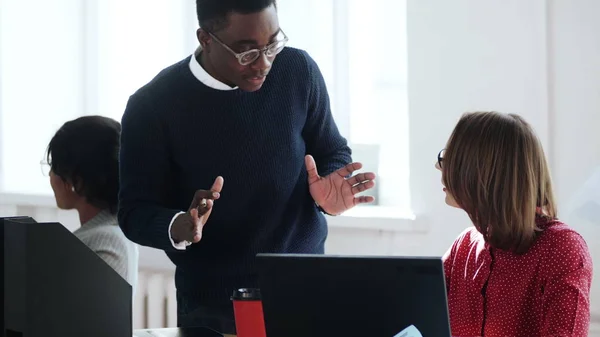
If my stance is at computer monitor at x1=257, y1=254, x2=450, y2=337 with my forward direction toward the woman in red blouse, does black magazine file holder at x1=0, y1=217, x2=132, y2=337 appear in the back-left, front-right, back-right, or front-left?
back-left

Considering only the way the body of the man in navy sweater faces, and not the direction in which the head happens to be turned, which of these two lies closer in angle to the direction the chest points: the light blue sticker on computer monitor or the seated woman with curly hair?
the light blue sticker on computer monitor

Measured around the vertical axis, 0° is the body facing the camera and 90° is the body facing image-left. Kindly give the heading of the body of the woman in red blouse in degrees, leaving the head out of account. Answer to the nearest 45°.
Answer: approximately 45°

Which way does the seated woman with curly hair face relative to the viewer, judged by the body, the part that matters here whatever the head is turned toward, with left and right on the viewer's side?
facing away from the viewer and to the left of the viewer

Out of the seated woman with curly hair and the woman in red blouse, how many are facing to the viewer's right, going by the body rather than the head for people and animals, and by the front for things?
0

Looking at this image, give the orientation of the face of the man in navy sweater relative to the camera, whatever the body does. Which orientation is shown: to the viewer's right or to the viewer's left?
to the viewer's right

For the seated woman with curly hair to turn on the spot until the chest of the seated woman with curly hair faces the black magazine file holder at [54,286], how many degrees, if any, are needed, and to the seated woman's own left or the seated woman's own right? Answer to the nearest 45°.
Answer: approximately 135° to the seated woman's own left

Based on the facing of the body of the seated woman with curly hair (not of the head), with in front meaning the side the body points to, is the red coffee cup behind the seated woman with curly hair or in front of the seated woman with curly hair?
behind

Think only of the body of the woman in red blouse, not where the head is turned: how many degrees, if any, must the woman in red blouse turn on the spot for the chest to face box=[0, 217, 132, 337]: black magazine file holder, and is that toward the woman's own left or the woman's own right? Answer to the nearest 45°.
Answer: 0° — they already face it

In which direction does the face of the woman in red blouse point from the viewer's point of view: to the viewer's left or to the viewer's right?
to the viewer's left
